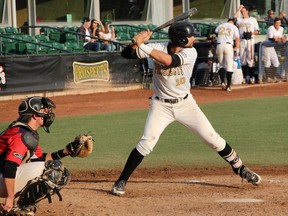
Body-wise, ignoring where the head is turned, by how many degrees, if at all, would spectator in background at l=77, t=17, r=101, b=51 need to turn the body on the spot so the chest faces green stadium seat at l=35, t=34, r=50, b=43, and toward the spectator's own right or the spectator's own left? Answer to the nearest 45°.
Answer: approximately 135° to the spectator's own right

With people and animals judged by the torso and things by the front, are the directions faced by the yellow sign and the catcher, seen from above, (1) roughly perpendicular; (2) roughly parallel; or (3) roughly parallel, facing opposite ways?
roughly perpendicular

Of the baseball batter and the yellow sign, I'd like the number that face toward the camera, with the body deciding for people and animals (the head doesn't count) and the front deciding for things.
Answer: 2

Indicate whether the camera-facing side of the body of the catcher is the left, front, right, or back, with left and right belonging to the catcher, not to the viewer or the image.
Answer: right

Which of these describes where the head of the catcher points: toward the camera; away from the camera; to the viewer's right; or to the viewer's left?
to the viewer's right

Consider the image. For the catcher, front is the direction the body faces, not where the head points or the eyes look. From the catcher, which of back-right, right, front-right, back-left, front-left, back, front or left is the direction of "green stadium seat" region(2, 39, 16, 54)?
left

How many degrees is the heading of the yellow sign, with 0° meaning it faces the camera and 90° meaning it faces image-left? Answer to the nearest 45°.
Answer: approximately 0°

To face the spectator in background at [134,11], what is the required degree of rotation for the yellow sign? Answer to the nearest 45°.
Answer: approximately 180°

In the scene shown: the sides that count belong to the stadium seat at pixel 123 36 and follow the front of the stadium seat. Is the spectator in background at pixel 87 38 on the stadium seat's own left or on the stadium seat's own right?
on the stadium seat's own right

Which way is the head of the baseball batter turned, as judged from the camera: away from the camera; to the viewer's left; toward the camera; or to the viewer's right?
to the viewer's right
